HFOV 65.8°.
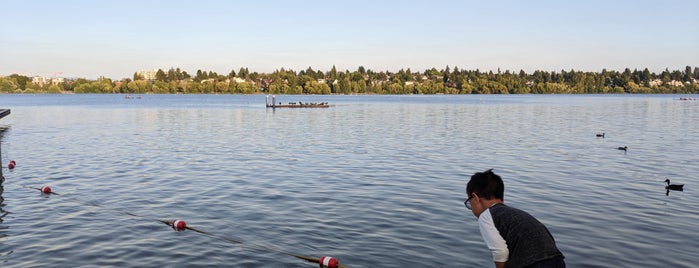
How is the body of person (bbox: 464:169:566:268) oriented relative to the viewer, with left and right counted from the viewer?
facing away from the viewer and to the left of the viewer

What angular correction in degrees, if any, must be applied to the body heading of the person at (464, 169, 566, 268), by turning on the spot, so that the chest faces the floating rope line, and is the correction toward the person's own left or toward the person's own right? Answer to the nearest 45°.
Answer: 0° — they already face it
